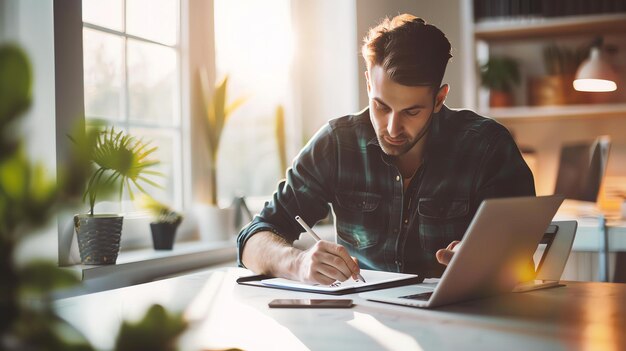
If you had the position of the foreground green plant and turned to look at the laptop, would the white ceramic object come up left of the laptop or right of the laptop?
left

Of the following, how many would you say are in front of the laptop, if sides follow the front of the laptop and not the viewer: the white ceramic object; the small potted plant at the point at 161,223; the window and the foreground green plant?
3

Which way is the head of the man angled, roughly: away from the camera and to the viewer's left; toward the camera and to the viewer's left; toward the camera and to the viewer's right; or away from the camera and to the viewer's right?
toward the camera and to the viewer's left

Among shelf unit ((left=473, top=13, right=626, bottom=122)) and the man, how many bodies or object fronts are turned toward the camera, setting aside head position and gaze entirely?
2

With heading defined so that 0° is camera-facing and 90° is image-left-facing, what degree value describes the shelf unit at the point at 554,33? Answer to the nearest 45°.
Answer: approximately 0°

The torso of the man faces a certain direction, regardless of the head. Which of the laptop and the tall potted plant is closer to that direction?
the laptop

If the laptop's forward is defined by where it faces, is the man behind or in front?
in front

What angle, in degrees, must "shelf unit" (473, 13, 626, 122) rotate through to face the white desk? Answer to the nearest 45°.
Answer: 0° — it already faces it

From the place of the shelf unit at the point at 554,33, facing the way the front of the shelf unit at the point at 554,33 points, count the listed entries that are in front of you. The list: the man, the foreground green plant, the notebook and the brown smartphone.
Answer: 4

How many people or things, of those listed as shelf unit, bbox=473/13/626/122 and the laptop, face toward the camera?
1

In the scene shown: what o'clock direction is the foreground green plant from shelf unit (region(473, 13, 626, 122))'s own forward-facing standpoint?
The foreground green plant is roughly at 12 o'clock from the shelf unit.

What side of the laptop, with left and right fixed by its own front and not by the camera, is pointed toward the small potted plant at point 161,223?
front

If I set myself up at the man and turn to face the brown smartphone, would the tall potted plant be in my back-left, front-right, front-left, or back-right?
back-right

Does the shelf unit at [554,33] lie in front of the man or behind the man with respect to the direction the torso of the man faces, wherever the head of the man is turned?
behind
